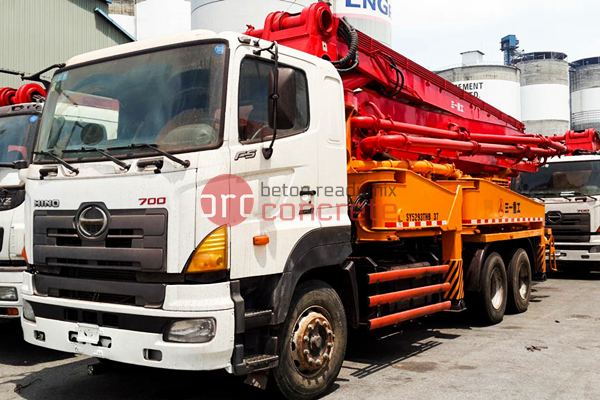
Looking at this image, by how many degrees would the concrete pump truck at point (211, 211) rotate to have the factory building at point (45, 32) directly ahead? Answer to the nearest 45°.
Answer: approximately 90° to its right

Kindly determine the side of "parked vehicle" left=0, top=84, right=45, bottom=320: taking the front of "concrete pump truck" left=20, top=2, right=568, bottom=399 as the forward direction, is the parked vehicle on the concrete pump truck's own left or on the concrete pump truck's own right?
on the concrete pump truck's own right

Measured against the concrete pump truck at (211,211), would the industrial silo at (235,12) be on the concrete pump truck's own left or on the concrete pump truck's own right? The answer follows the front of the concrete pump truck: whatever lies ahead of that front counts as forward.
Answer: on the concrete pump truck's own right

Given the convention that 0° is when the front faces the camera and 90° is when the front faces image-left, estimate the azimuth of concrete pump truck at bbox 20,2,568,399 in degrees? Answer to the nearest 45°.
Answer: approximately 45°

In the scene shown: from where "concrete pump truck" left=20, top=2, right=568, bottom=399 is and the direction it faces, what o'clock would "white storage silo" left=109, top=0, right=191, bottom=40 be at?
The white storage silo is roughly at 4 o'clock from the concrete pump truck.

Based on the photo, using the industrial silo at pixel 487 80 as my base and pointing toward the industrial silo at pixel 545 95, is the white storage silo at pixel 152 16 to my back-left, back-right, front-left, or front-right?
back-left

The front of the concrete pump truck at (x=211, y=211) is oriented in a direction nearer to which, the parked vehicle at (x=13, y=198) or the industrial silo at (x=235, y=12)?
the parked vehicle

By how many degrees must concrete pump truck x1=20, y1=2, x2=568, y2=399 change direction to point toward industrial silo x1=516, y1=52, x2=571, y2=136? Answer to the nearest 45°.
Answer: approximately 180°

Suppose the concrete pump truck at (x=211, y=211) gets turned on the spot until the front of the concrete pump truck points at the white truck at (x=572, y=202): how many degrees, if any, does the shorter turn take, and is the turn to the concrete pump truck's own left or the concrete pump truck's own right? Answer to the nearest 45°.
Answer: approximately 180°

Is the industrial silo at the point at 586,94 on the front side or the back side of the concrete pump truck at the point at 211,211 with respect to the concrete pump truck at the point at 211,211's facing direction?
on the back side

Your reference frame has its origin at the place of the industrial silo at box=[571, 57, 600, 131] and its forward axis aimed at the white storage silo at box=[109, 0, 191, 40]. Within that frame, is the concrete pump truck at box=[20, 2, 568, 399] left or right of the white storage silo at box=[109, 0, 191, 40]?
left

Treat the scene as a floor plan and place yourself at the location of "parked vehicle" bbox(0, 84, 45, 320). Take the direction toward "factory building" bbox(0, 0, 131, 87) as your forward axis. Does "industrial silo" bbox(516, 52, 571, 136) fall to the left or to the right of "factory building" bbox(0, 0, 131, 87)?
right

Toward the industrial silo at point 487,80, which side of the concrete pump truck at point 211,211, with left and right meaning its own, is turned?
back
